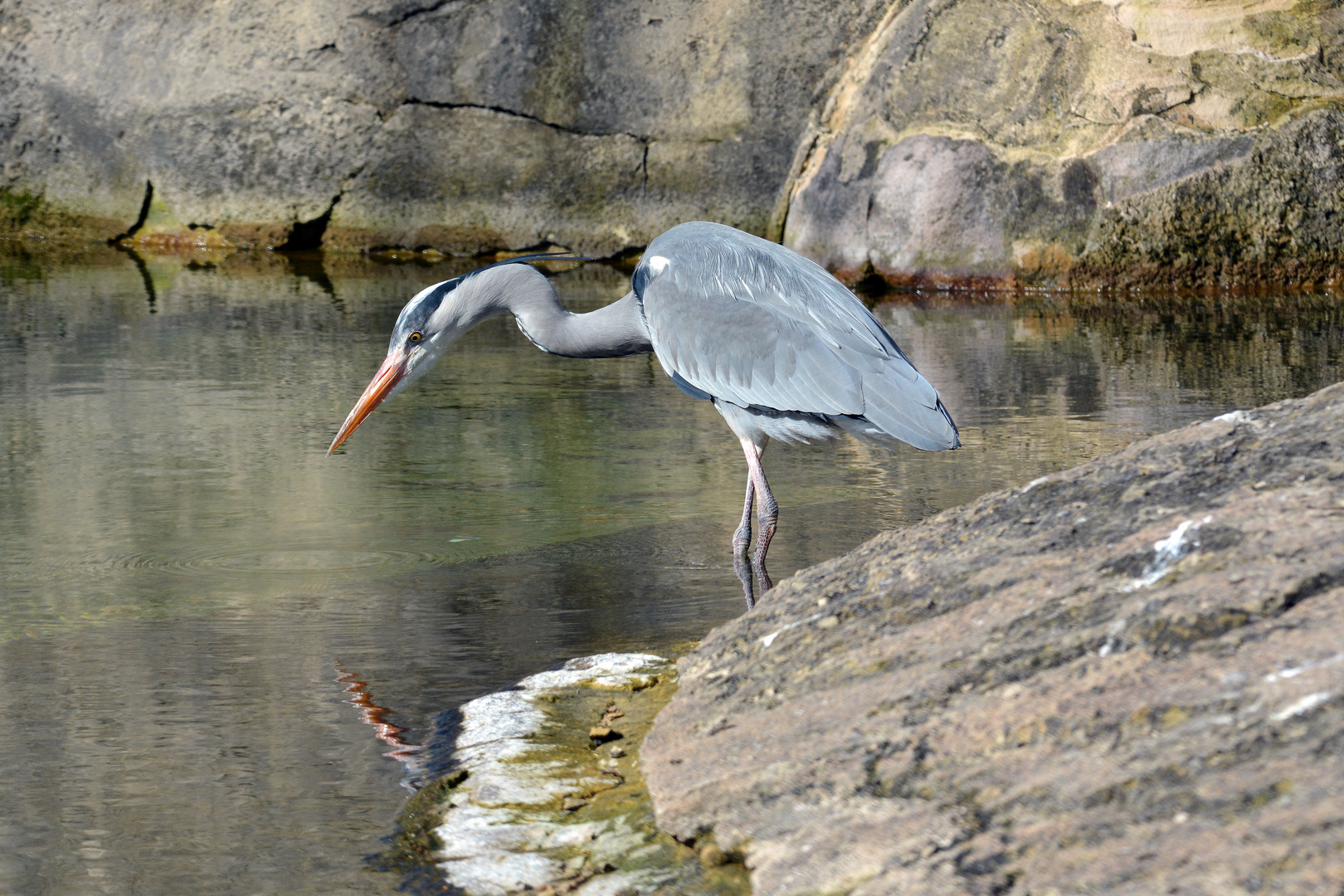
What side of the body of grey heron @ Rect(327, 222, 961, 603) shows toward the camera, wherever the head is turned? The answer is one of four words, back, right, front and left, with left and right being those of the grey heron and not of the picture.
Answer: left

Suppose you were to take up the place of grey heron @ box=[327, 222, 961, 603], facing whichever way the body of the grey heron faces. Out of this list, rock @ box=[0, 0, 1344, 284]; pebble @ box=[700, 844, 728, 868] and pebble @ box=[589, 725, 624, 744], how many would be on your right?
1

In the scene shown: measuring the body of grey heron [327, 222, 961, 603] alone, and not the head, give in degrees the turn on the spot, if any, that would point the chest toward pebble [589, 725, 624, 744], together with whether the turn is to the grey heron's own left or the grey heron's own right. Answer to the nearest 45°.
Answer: approximately 90° to the grey heron's own left

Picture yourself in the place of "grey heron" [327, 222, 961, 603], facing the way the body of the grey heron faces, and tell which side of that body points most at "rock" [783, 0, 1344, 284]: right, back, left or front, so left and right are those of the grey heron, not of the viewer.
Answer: right

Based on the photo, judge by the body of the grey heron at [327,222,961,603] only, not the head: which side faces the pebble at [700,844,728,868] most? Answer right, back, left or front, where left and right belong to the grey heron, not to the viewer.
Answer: left

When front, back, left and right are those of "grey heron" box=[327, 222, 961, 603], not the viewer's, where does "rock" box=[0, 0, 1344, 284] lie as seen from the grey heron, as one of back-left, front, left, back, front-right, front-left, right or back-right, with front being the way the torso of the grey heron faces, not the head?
right

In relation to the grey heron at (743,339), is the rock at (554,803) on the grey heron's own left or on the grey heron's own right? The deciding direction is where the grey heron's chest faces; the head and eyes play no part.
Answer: on the grey heron's own left
